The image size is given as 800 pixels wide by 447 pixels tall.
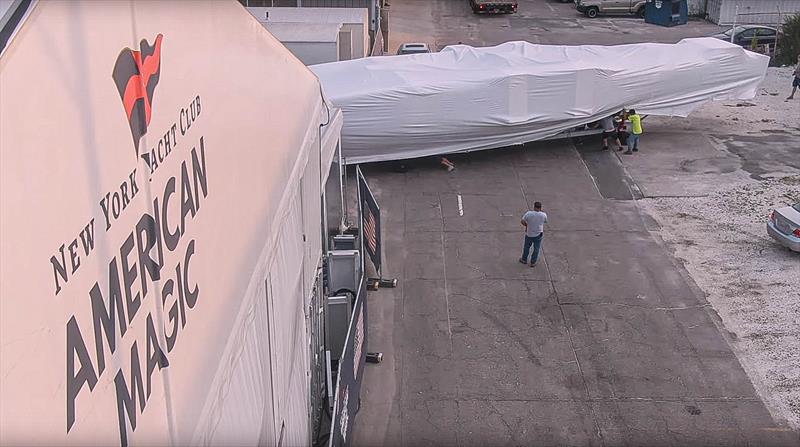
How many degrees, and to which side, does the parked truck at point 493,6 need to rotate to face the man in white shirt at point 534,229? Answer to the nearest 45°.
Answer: approximately 180°

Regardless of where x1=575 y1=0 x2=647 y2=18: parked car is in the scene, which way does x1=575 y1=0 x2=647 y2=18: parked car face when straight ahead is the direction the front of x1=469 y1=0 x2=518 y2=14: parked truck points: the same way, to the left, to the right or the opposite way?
to the left

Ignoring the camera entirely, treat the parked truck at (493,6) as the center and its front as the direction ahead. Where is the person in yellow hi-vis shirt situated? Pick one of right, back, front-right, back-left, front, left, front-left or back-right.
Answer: back

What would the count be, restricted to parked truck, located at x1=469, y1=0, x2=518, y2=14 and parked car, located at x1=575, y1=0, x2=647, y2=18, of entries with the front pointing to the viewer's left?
1

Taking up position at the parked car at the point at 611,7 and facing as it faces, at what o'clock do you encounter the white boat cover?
The white boat cover is roughly at 9 o'clock from the parked car.

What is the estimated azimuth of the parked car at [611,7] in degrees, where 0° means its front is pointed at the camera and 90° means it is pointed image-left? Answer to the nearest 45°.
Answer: approximately 90°

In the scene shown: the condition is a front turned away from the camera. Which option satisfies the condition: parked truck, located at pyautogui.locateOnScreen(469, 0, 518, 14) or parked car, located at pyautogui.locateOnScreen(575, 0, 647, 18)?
parked truck, located at pyautogui.locateOnScreen(469, 0, 518, 14)

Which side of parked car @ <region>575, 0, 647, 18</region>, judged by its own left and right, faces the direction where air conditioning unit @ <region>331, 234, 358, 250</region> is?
left

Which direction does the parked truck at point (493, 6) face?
away from the camera

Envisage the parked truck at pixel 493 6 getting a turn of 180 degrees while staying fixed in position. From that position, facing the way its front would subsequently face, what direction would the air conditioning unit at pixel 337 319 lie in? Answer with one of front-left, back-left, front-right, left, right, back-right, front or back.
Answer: front

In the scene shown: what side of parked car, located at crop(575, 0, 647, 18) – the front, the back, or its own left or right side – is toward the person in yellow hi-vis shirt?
left

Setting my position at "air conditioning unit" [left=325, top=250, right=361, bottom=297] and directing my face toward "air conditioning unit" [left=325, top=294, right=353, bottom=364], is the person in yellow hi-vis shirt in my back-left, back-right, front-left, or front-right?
back-left

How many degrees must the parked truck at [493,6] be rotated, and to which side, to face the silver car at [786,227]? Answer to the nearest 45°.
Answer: approximately 180°

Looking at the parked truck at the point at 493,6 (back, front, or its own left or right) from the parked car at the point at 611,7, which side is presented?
right
